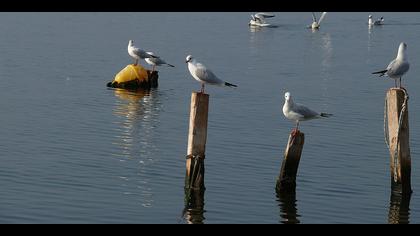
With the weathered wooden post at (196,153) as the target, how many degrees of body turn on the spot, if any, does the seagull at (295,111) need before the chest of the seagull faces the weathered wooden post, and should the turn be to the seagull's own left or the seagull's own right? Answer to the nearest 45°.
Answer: approximately 45° to the seagull's own left

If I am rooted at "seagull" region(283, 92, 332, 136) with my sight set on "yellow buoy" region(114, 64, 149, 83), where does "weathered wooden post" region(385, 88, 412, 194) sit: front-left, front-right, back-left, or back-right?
back-right

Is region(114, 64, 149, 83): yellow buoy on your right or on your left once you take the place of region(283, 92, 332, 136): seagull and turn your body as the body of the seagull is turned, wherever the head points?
on your right

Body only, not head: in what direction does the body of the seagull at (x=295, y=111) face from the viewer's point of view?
to the viewer's left

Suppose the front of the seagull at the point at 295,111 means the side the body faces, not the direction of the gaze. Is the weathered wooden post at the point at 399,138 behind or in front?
behind
